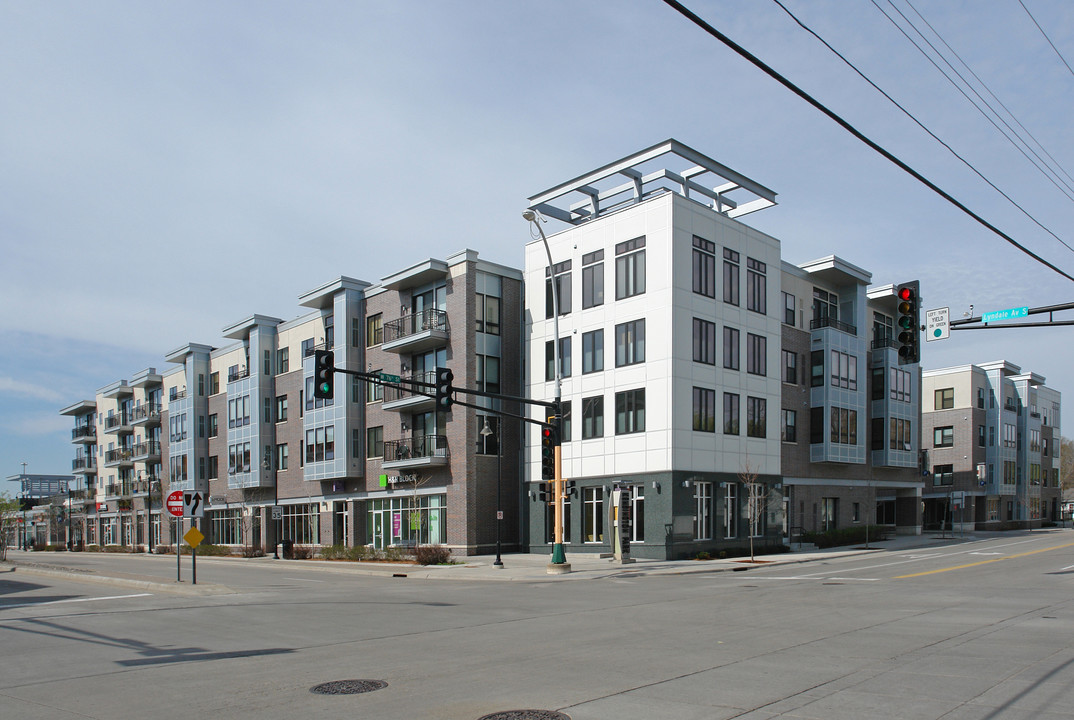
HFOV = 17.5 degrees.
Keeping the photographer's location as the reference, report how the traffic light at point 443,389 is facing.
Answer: facing the viewer and to the right of the viewer

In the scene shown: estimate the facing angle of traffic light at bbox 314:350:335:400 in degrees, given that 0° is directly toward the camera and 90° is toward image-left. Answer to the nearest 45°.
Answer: approximately 315°

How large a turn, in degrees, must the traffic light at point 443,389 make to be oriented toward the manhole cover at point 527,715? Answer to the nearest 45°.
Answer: approximately 45° to its right

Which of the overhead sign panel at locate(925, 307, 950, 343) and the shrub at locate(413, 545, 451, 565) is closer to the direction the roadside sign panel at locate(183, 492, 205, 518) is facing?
the overhead sign panel

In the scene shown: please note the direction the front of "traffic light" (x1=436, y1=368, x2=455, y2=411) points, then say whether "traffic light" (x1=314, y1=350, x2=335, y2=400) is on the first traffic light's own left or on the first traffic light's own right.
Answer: on the first traffic light's own right

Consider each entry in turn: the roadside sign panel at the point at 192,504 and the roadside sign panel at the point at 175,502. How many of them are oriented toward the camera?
2

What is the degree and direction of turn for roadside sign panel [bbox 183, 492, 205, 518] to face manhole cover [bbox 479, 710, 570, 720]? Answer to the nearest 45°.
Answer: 0° — it already faces it

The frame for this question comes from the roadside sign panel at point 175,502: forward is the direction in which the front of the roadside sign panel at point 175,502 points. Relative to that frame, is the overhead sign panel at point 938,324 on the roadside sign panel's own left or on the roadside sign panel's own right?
on the roadside sign panel's own left

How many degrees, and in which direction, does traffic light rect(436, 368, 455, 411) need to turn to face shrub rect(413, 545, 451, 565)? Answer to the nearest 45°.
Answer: approximately 135° to its left

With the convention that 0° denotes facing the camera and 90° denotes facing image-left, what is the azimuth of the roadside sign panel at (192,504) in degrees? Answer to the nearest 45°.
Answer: approximately 0°

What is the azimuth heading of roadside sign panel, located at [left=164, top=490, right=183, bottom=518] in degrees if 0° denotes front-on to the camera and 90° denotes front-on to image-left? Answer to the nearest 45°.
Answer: approximately 0°
